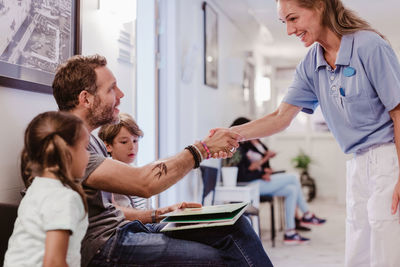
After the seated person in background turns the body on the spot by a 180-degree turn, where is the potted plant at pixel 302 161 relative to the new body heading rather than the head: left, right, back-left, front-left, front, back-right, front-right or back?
right

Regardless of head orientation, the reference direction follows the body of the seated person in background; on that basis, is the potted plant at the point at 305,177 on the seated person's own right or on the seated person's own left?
on the seated person's own left

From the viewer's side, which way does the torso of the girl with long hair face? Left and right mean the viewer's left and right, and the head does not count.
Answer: facing away from the viewer and to the right of the viewer

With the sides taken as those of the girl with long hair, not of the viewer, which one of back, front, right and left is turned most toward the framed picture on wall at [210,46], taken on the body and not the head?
front

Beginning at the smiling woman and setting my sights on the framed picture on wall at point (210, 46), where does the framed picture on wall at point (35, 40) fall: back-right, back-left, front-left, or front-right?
front-left

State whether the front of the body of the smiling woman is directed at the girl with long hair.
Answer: yes

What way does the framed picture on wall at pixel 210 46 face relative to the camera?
to the viewer's right

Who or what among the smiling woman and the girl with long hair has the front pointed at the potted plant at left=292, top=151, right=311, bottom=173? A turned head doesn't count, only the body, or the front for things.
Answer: the girl with long hair

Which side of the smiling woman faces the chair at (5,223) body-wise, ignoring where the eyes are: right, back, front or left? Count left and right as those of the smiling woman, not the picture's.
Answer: front

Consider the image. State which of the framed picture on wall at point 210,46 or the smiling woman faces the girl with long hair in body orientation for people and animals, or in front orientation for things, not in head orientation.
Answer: the smiling woman

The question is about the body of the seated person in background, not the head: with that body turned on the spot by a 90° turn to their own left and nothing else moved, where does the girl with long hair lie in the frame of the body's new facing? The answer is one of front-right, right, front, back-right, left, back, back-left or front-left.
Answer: back

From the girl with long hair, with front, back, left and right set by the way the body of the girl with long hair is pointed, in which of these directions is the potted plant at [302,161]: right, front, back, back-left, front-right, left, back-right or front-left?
front

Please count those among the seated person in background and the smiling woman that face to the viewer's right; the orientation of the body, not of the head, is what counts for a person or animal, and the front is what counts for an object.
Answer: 1

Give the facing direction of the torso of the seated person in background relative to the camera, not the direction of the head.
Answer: to the viewer's right
